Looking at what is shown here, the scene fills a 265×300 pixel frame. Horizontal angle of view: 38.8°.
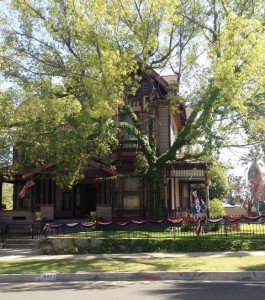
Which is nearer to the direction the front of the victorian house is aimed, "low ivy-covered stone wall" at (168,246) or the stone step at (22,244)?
the low ivy-covered stone wall

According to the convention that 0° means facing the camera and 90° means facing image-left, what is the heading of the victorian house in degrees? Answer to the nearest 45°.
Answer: approximately 0°

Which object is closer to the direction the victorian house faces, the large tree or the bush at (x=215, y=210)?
the large tree

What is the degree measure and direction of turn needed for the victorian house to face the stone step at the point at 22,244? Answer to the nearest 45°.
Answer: approximately 45° to its right

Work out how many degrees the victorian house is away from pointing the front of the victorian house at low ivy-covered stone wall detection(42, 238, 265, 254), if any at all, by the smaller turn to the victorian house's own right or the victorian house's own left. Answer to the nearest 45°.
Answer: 0° — it already faces it

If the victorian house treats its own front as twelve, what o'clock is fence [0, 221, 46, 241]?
The fence is roughly at 2 o'clock from the victorian house.

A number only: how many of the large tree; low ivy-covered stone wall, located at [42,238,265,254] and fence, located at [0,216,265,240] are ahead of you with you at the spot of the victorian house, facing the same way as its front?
3
